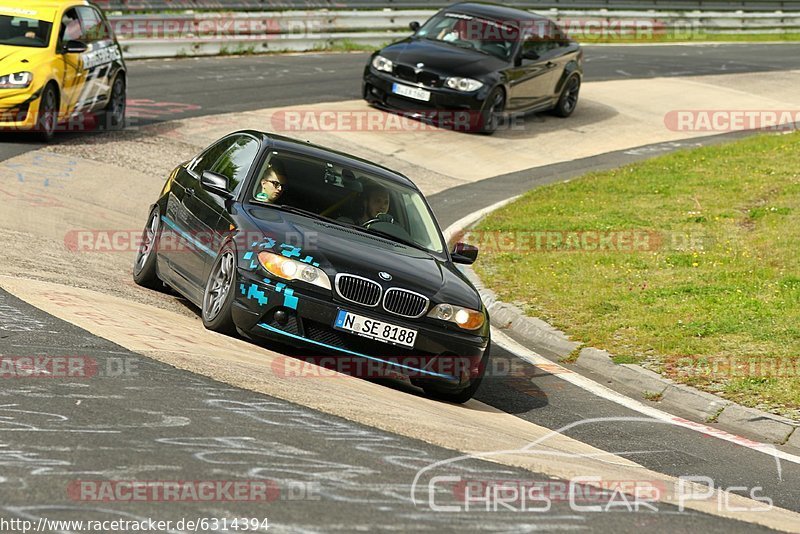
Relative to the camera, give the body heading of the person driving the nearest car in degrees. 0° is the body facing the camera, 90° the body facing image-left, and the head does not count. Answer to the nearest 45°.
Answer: approximately 315°

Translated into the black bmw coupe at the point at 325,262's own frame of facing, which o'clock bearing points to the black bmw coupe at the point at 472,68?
the black bmw coupe at the point at 472,68 is roughly at 8 o'clock from the black bmw coupe at the point at 325,262.

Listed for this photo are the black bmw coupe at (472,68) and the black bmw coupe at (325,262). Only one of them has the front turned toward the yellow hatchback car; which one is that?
the black bmw coupe at (472,68)

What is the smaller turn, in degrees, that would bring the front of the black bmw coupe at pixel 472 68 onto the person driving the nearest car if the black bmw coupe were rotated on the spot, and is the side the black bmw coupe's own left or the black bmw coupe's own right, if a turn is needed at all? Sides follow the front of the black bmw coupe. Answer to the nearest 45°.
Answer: approximately 45° to the black bmw coupe's own left

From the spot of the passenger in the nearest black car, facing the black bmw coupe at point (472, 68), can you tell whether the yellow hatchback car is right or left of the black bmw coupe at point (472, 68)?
left

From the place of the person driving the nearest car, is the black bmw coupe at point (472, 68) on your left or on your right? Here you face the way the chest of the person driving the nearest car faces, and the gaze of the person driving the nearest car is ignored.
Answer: on your left

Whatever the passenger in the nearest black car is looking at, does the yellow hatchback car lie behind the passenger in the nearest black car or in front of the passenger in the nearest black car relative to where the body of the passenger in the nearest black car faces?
behind

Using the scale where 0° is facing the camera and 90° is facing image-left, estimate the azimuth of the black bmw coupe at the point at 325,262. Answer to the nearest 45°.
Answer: approximately 315°
